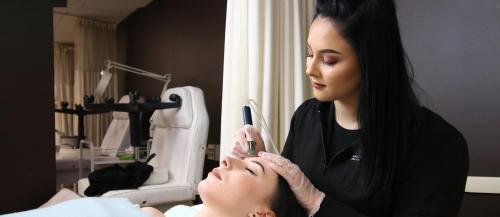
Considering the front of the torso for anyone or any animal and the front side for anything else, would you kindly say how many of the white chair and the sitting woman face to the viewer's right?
0

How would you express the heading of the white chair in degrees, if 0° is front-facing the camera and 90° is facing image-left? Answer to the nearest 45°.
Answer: approximately 45°

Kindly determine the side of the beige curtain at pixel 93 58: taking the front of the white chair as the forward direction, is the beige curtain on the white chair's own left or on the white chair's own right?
on the white chair's own right

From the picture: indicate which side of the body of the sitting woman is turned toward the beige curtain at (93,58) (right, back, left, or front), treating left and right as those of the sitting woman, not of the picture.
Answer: right

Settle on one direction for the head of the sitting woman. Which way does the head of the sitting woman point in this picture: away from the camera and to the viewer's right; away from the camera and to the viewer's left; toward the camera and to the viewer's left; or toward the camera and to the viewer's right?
toward the camera and to the viewer's left

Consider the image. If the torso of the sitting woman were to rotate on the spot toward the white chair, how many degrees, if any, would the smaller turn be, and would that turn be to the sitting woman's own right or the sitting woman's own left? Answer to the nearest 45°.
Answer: approximately 90° to the sitting woman's own right
